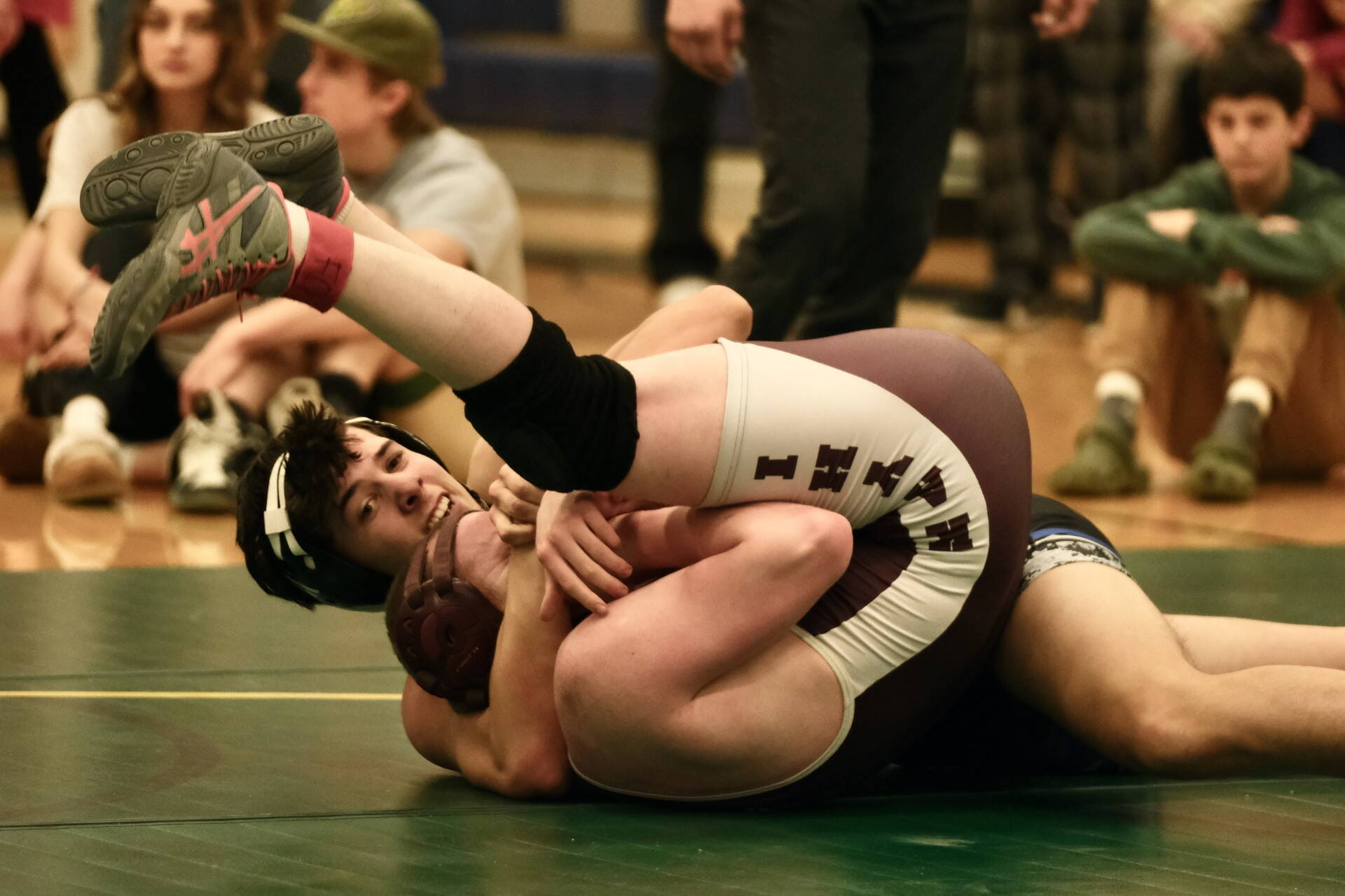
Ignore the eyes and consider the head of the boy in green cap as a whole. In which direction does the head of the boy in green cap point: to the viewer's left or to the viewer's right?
to the viewer's left

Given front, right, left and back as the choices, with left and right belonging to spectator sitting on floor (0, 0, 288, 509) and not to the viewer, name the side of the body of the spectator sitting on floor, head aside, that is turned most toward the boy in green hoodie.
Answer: left

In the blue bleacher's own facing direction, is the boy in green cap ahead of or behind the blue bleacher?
ahead

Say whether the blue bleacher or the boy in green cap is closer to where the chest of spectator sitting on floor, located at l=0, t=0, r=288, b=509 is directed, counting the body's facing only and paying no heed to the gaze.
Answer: the boy in green cap

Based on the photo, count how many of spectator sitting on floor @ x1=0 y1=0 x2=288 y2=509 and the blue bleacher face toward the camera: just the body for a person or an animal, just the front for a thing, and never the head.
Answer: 2

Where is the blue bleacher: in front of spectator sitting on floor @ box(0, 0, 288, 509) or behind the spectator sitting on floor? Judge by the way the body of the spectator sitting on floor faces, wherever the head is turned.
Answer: behind
